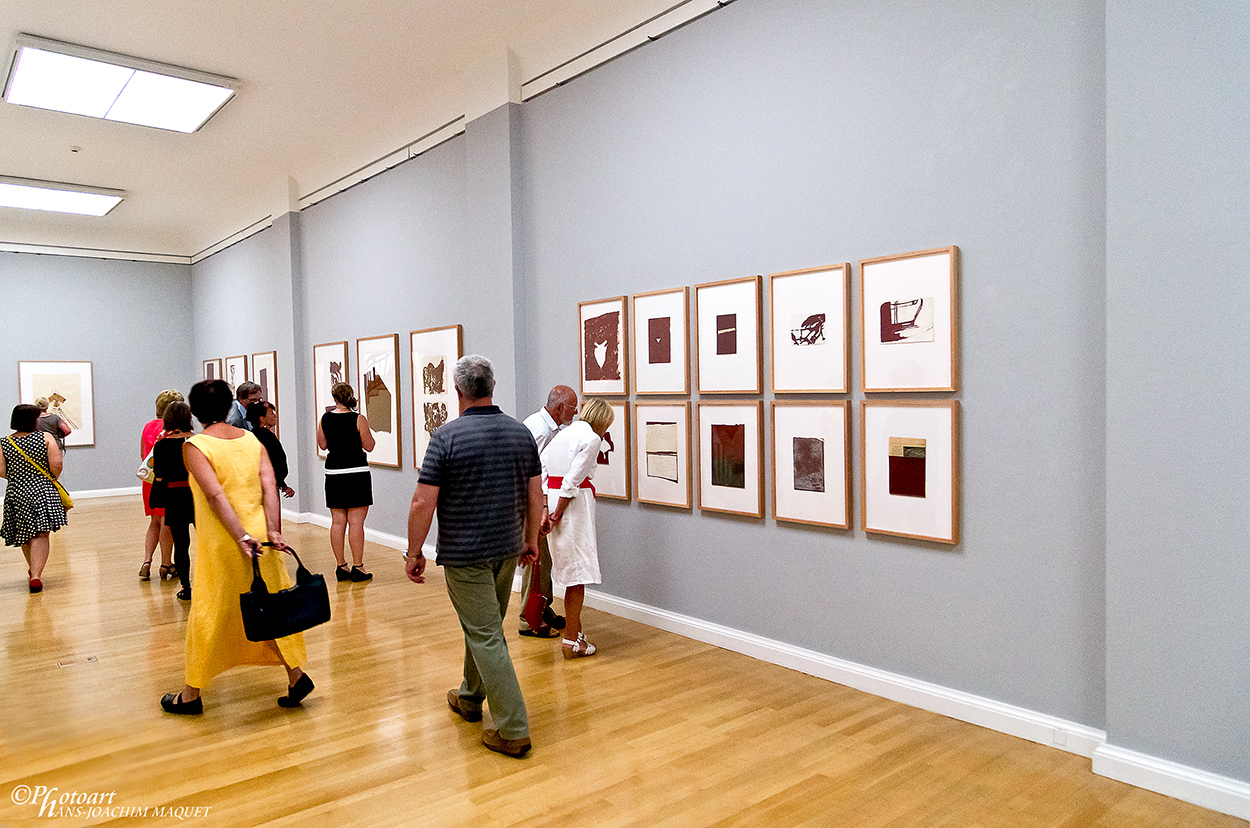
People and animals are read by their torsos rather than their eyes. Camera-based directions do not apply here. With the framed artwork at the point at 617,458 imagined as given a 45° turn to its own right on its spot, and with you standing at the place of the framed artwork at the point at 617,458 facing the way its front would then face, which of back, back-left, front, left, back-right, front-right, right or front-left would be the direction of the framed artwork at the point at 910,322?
back-left

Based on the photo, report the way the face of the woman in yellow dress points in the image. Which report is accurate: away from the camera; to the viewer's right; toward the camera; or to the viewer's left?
away from the camera

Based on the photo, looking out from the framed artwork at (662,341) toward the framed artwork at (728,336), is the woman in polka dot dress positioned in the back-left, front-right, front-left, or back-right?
back-right

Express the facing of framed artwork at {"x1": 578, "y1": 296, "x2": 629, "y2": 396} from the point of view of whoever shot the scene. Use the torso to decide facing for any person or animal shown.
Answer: facing the viewer and to the left of the viewer

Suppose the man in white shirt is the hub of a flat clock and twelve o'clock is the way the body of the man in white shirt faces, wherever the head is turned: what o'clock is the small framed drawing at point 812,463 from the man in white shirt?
The small framed drawing is roughly at 1 o'clock from the man in white shirt.

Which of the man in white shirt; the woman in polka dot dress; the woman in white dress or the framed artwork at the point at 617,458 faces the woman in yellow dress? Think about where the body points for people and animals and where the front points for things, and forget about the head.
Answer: the framed artwork

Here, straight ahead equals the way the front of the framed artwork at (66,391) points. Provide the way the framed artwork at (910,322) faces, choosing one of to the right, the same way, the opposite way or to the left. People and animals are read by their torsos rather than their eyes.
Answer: to the right

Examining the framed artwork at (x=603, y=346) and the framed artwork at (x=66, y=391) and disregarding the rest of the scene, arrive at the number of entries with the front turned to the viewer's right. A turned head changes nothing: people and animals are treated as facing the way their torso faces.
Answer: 0

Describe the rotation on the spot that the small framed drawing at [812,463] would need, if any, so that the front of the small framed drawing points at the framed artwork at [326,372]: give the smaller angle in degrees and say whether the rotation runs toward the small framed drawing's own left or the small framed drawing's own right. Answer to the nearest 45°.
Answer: approximately 90° to the small framed drawing's own right

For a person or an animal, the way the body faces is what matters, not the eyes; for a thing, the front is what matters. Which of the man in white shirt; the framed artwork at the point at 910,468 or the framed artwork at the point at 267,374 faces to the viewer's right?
the man in white shirt

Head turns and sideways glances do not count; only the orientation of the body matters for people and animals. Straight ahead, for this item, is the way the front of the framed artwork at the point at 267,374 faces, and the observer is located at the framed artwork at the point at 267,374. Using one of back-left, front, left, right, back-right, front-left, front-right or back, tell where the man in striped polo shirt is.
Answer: front-left

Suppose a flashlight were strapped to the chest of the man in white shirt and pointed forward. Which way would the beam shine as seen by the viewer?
to the viewer's right

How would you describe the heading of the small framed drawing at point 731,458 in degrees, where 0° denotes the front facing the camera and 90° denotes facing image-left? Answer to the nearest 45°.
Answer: approximately 45°

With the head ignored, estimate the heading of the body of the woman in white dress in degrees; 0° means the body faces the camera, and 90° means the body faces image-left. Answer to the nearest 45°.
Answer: approximately 225°

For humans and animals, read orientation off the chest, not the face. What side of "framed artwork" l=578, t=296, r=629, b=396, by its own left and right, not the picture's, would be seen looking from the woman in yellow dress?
front
